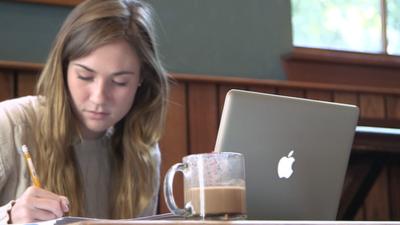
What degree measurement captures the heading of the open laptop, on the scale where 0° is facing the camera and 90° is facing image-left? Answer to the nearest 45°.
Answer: approximately 135°

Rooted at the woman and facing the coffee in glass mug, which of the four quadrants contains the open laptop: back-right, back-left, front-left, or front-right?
front-left

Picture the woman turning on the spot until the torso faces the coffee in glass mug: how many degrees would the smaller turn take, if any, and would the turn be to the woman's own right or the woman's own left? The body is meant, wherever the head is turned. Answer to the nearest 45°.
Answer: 0° — they already face it

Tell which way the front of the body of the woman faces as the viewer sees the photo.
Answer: toward the camera

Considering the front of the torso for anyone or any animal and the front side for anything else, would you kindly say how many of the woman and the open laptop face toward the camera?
1

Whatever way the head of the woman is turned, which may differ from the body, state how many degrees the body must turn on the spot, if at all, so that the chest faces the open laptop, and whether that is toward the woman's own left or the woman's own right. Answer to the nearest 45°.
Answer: approximately 45° to the woman's own left

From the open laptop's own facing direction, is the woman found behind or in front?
in front
